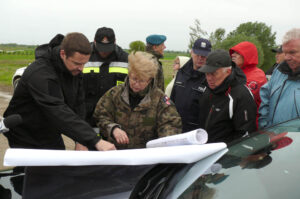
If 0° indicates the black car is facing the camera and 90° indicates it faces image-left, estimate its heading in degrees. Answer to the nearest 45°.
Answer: approximately 90°

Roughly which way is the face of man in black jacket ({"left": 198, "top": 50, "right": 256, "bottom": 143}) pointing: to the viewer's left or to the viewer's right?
to the viewer's left

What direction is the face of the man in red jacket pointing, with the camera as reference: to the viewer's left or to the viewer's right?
to the viewer's left

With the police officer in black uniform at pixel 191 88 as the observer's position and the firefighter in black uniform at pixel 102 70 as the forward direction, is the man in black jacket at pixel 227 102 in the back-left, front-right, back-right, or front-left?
back-left

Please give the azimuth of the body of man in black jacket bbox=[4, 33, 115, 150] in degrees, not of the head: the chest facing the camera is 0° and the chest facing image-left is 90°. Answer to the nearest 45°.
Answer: approximately 315°

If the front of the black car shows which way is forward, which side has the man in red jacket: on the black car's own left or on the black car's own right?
on the black car's own right

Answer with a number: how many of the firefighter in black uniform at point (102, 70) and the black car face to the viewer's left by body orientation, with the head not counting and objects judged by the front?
1

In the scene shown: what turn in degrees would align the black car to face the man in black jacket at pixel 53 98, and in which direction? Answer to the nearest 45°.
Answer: approximately 45° to its right

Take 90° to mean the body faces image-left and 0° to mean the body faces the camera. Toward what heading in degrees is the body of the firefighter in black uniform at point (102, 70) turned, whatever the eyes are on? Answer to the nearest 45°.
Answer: approximately 0°

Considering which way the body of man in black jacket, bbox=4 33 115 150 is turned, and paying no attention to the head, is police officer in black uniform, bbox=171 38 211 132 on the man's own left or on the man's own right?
on the man's own left

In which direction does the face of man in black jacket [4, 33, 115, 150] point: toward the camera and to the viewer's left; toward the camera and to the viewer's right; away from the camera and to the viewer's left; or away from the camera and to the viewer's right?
toward the camera and to the viewer's right

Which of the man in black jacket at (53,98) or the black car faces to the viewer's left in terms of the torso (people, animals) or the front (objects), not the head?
the black car

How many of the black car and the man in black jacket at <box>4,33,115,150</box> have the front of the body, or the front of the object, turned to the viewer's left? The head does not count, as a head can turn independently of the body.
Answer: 1
